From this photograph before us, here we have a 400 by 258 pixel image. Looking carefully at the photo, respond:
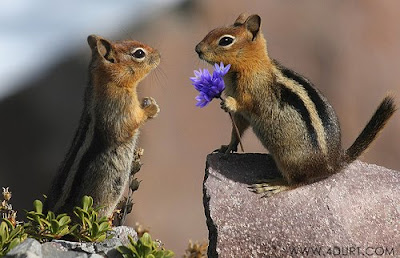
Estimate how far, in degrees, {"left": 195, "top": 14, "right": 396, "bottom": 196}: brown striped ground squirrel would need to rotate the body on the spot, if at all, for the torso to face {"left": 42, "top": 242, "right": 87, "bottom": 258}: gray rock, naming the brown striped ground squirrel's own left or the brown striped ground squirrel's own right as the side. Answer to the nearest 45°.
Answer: approximately 45° to the brown striped ground squirrel's own left

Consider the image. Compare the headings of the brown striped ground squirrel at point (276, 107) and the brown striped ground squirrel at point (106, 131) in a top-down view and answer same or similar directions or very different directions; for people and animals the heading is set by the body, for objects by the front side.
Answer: very different directions

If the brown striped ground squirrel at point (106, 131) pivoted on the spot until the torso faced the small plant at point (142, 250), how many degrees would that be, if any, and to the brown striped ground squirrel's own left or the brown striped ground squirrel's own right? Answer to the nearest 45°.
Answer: approximately 90° to the brown striped ground squirrel's own right

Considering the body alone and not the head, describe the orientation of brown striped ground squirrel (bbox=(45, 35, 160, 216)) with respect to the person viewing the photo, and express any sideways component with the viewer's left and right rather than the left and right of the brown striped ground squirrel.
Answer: facing to the right of the viewer

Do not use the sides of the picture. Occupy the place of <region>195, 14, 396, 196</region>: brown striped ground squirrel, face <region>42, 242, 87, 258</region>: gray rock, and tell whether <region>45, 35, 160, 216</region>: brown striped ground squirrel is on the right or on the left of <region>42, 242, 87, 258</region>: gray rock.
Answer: right

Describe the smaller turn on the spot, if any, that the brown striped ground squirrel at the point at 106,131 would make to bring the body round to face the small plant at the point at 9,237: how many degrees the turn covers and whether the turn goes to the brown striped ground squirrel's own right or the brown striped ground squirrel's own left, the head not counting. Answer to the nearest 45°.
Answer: approximately 135° to the brown striped ground squirrel's own right

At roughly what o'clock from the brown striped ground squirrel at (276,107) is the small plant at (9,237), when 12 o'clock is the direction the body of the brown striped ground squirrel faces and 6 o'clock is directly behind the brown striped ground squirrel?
The small plant is roughly at 11 o'clock from the brown striped ground squirrel.

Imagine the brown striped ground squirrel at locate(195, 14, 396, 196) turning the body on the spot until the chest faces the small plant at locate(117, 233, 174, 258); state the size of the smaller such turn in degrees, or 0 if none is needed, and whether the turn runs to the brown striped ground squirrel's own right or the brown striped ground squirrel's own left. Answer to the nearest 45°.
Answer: approximately 45° to the brown striped ground squirrel's own left

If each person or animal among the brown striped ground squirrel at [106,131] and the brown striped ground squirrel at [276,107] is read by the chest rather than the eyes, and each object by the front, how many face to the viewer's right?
1

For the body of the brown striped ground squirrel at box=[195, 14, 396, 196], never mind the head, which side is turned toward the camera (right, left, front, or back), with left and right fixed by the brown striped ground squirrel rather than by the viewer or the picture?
left

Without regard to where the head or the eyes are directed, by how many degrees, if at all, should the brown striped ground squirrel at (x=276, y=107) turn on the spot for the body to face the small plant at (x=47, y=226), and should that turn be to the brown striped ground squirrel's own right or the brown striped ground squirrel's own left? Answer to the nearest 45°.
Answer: approximately 45° to the brown striped ground squirrel's own left

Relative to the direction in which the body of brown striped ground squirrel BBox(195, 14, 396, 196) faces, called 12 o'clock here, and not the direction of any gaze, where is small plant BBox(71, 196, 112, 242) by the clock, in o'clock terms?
The small plant is roughly at 11 o'clock from the brown striped ground squirrel.
